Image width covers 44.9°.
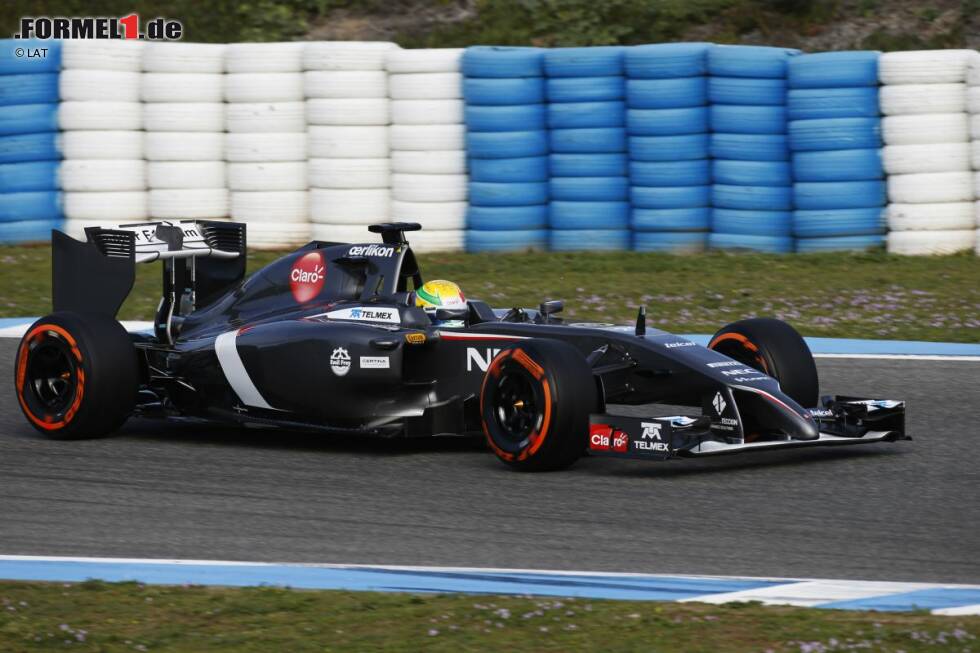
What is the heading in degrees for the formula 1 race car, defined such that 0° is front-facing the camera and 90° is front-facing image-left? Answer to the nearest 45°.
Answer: approximately 315°
